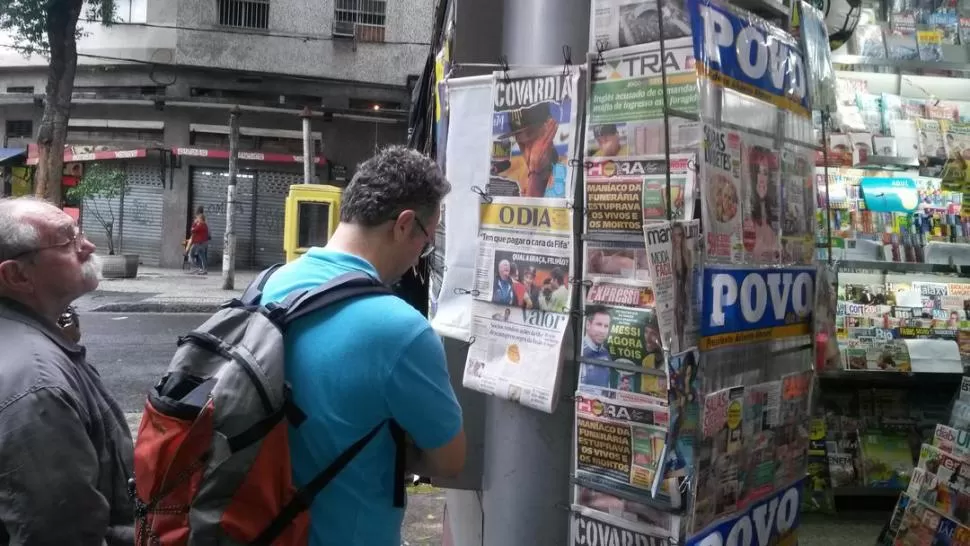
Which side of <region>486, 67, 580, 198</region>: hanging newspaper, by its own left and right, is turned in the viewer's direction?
front

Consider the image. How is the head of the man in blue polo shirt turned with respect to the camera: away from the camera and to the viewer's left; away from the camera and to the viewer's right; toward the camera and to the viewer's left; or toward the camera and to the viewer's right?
away from the camera and to the viewer's right

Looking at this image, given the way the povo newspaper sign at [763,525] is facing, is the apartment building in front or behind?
behind

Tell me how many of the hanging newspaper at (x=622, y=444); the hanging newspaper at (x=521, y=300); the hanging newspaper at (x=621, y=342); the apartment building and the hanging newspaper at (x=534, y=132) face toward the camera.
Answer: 5

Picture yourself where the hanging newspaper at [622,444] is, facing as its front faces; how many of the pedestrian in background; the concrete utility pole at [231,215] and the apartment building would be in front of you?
0

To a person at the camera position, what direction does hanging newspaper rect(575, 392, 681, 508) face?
facing the viewer

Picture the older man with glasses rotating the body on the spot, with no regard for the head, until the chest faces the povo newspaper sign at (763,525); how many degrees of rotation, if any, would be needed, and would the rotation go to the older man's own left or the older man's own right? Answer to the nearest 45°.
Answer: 0° — they already face it

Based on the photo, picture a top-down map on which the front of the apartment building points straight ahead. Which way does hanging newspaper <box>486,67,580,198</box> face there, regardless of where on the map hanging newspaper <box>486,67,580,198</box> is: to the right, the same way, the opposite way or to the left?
the same way

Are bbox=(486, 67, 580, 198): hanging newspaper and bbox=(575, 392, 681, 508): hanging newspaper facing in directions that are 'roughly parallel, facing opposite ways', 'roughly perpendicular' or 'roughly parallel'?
roughly parallel

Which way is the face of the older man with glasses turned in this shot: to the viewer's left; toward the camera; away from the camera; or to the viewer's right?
to the viewer's right

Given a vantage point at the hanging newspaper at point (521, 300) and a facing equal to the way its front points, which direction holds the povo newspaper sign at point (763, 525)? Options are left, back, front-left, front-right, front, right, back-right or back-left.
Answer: left

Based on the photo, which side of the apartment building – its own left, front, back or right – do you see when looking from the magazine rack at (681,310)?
front

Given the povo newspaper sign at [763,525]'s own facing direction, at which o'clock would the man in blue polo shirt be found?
The man in blue polo shirt is roughly at 3 o'clock from the povo newspaper sign.

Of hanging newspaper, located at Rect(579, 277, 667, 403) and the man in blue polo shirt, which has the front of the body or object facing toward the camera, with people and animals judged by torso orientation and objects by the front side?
the hanging newspaper

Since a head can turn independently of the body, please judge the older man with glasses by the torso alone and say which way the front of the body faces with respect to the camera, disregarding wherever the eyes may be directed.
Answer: to the viewer's right

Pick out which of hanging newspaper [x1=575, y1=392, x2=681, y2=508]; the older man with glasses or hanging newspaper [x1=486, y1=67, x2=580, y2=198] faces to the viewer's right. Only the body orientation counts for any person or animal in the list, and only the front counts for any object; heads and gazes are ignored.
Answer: the older man with glasses

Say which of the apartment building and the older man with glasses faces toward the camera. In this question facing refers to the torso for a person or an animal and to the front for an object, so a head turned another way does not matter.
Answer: the apartment building
